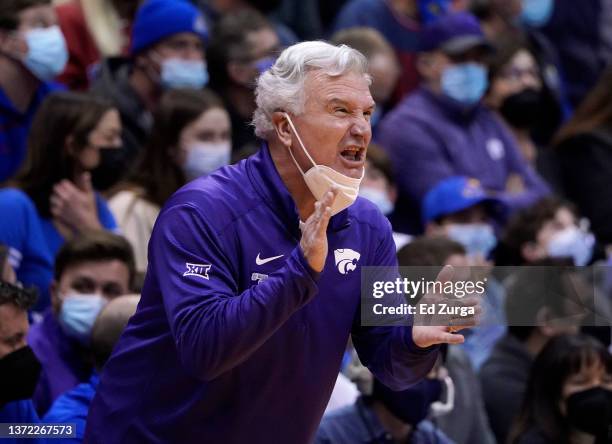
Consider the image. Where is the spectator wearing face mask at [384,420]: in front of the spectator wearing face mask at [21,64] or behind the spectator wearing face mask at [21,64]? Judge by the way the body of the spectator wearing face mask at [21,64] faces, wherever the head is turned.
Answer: in front

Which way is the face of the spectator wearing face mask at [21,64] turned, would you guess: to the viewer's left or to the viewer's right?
to the viewer's right

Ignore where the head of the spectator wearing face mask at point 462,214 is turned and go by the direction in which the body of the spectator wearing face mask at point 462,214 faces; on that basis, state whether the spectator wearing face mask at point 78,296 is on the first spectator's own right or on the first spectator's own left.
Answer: on the first spectator's own right

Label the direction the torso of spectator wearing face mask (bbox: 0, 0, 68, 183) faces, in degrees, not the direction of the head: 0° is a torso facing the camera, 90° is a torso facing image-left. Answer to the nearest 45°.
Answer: approximately 315°

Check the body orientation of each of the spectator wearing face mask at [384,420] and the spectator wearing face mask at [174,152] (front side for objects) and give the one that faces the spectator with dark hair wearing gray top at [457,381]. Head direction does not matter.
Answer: the spectator wearing face mask at [174,152]

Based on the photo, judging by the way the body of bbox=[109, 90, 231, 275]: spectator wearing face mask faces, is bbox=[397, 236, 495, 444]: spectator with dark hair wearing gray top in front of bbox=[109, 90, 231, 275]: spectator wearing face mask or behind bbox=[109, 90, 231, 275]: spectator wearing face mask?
in front

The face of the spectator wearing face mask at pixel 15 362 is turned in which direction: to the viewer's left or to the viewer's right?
to the viewer's right

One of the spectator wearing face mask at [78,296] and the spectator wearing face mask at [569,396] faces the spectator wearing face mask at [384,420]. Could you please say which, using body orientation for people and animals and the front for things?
the spectator wearing face mask at [78,296]
